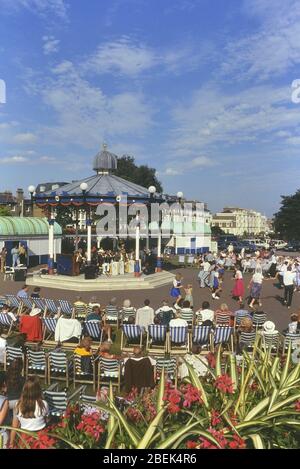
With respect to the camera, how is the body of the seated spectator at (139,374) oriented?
away from the camera

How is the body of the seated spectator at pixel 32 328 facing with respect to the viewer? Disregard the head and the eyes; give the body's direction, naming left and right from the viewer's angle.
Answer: facing away from the viewer and to the right of the viewer

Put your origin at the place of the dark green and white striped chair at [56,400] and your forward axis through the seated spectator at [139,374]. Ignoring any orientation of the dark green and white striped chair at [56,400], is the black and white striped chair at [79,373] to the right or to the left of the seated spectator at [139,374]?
left

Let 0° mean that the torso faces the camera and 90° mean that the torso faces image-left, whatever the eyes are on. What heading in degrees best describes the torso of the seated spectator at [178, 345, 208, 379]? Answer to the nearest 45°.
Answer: approximately 180°

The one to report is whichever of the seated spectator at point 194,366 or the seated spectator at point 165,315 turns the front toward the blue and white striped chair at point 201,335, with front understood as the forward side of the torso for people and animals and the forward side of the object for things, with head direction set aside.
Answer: the seated spectator at point 194,366

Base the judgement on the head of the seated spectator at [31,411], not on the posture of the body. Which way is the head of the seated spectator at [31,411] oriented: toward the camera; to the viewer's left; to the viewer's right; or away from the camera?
away from the camera

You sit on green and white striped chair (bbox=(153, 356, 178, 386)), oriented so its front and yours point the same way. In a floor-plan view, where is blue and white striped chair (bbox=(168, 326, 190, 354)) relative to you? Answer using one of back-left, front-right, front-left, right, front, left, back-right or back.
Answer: front

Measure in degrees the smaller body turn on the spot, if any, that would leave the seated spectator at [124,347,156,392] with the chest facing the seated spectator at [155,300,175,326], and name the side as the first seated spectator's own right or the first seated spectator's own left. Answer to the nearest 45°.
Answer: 0° — they already face them

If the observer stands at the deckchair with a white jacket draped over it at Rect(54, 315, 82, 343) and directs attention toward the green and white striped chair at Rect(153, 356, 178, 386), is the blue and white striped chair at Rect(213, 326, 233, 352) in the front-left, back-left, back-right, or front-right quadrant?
front-left

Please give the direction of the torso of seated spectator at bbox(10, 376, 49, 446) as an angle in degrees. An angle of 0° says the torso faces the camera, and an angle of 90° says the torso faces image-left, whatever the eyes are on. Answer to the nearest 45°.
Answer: approximately 180°

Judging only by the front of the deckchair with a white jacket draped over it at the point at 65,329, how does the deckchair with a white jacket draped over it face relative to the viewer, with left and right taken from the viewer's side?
facing away from the viewer

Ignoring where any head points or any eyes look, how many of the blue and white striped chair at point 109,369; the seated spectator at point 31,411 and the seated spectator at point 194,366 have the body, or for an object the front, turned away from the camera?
3

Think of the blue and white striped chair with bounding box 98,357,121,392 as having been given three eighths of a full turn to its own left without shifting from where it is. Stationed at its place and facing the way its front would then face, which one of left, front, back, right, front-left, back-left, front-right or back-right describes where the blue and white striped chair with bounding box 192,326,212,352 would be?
back

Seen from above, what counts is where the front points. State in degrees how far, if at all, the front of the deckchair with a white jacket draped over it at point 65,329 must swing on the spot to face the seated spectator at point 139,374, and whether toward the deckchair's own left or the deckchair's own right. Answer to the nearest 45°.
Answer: approximately 180°

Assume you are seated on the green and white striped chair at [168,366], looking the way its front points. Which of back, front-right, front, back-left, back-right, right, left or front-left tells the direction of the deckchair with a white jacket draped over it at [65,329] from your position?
front-left

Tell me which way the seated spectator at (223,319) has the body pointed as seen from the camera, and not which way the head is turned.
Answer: away from the camera

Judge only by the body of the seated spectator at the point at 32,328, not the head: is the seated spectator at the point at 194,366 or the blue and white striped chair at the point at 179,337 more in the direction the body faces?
the blue and white striped chair

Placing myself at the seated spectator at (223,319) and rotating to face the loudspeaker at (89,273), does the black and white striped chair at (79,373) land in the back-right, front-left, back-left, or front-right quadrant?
back-left

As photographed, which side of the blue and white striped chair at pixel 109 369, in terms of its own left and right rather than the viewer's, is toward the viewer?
back
